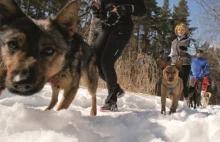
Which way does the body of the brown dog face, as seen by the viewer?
toward the camera

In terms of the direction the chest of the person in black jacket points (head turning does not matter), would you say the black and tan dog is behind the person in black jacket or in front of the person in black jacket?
in front

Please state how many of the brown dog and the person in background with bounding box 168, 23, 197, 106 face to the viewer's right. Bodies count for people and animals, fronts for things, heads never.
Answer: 0

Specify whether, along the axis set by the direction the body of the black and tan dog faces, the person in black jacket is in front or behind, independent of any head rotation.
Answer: behind

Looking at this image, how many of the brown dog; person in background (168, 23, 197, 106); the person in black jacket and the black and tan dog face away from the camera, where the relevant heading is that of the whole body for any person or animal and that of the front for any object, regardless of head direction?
0

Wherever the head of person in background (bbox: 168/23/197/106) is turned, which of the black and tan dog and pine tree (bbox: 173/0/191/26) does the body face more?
the black and tan dog

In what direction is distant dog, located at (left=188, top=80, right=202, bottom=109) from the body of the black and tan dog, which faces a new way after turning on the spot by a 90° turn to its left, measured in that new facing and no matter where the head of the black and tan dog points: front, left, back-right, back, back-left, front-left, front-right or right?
left

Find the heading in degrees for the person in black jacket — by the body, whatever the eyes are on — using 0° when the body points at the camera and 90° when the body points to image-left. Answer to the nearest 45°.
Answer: approximately 45°

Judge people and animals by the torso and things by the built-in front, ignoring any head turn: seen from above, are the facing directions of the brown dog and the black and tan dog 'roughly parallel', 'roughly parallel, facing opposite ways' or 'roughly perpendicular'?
roughly parallel

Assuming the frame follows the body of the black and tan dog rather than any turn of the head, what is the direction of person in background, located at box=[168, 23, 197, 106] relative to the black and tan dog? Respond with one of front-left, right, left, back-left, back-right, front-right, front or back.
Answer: back

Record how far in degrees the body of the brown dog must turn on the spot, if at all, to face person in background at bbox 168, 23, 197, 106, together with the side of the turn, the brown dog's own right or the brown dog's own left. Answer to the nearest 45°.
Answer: approximately 180°

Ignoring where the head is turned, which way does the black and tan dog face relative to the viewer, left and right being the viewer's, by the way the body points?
facing the viewer and to the left of the viewer

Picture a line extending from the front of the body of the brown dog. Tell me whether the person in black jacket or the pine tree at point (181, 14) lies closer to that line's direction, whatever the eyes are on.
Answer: the person in black jacket

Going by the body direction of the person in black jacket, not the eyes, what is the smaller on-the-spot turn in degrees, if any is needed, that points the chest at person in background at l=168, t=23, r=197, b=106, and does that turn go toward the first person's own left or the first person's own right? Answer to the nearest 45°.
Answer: approximately 180°
